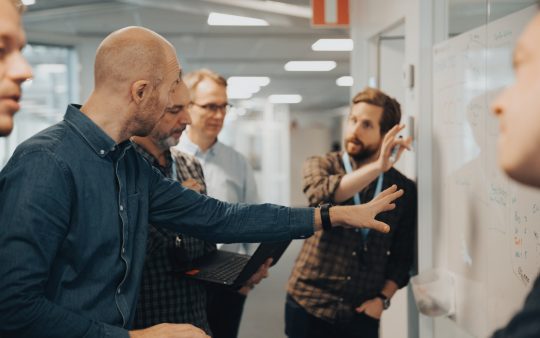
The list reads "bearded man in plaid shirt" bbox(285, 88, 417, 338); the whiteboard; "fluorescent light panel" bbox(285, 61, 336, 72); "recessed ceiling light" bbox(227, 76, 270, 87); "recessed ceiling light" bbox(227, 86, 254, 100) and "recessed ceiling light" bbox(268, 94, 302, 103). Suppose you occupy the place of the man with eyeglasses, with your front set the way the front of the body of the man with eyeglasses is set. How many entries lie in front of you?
2

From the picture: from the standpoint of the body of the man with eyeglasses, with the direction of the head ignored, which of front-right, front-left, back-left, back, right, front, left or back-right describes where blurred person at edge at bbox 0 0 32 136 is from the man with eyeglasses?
front-right

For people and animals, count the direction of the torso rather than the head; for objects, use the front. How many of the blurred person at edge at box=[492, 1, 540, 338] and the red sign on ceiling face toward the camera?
1

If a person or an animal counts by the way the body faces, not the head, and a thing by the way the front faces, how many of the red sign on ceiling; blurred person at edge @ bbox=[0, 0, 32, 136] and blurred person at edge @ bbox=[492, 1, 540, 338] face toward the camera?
1

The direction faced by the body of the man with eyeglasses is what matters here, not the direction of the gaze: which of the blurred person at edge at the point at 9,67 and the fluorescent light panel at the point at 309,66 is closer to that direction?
the blurred person at edge

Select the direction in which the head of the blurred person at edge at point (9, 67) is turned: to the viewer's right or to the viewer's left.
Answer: to the viewer's right

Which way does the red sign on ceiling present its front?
toward the camera

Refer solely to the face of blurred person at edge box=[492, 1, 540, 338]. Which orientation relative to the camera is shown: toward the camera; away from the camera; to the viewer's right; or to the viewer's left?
to the viewer's left

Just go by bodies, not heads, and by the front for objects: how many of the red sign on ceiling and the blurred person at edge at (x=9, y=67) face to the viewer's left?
0

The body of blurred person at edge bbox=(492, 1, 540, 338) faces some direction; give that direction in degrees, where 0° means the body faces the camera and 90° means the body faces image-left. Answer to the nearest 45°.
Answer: approximately 90°

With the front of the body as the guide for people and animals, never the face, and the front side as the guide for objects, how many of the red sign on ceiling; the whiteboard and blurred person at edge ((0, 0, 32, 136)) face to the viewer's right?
1

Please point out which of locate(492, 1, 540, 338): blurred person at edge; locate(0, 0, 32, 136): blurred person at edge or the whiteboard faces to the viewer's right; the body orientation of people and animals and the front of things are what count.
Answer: locate(0, 0, 32, 136): blurred person at edge

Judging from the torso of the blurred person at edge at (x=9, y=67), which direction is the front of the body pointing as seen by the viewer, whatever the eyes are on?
to the viewer's right
